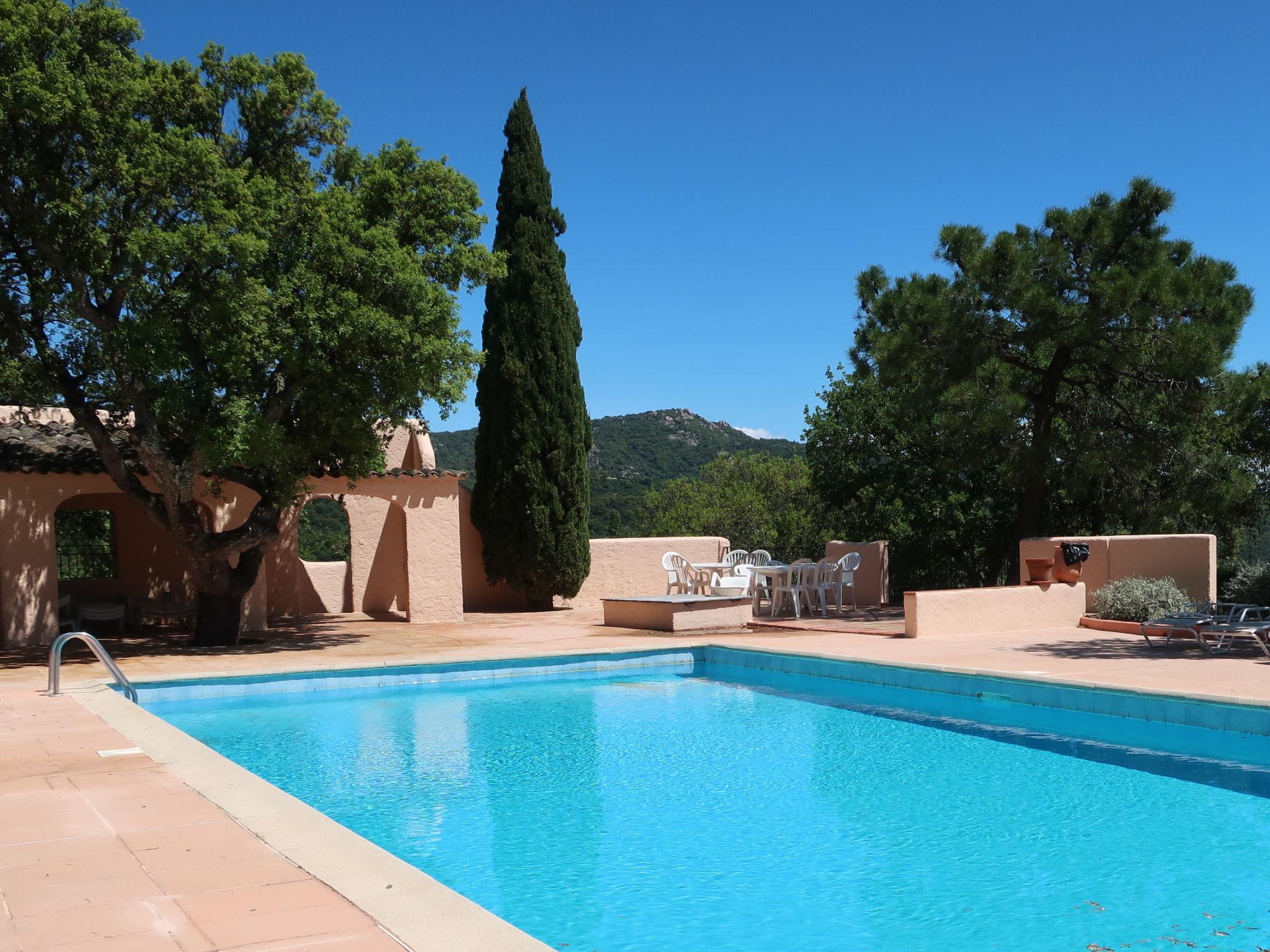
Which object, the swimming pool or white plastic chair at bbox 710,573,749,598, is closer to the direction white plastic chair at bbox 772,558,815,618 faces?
the white plastic chair

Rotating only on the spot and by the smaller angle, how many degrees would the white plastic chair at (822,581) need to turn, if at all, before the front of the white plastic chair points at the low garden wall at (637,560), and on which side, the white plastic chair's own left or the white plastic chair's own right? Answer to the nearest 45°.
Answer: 0° — it already faces it

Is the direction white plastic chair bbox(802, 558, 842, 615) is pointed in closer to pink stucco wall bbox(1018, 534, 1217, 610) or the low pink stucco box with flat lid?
the low pink stucco box with flat lid

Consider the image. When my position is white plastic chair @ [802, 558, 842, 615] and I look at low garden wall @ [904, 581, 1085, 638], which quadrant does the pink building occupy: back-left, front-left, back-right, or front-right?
back-right

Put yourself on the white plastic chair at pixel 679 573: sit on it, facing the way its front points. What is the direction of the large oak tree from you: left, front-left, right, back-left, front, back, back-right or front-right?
back

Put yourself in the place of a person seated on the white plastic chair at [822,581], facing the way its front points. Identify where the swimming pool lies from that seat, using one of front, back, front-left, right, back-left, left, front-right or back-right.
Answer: back-left

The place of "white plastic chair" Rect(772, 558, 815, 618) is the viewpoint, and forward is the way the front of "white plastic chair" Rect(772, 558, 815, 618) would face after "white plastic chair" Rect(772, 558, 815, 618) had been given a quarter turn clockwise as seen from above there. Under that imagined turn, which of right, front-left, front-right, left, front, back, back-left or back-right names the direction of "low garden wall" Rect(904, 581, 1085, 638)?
right

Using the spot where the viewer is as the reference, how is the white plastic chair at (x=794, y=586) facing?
facing away from the viewer and to the left of the viewer

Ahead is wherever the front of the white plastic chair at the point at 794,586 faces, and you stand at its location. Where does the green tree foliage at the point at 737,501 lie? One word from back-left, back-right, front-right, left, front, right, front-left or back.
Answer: front-right

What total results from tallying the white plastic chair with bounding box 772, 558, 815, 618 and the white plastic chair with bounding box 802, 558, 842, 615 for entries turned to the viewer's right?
0

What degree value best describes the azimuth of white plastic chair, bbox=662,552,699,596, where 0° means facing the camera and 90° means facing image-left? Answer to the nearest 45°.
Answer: approximately 225°
